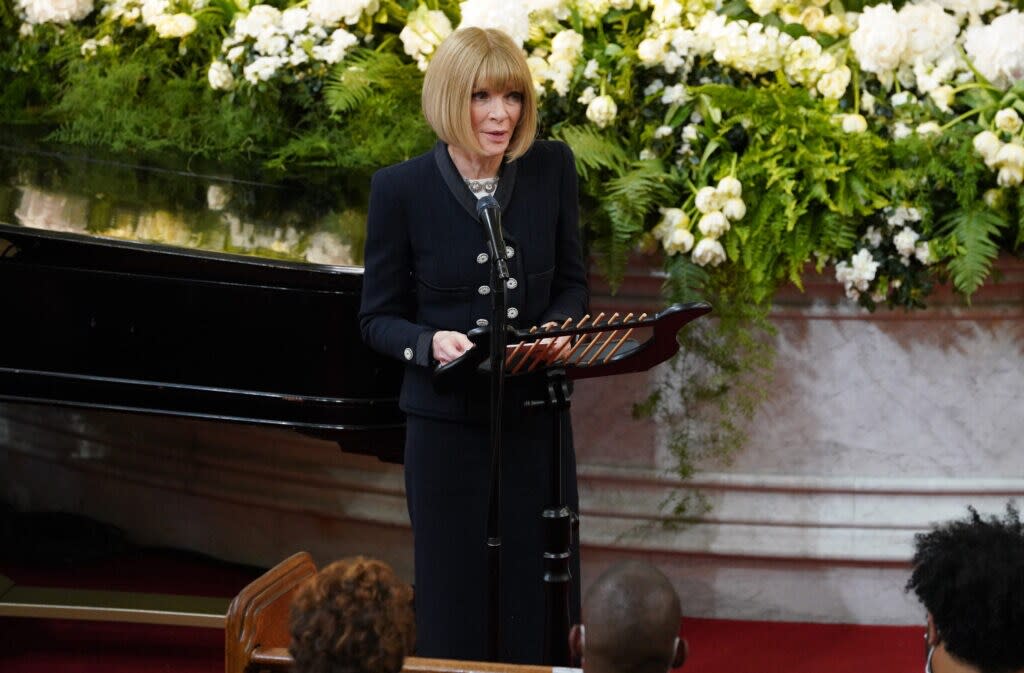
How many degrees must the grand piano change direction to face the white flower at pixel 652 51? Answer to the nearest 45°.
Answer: approximately 135° to its right

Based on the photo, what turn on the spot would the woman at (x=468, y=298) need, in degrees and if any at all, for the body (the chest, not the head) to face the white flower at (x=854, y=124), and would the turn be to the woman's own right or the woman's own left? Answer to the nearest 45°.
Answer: approximately 90° to the woman's own left

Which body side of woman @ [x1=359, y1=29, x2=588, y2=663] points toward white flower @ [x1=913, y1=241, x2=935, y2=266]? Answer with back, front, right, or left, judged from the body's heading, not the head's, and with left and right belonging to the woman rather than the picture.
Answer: left

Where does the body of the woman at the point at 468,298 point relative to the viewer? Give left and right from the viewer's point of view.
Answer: facing the viewer and to the right of the viewer

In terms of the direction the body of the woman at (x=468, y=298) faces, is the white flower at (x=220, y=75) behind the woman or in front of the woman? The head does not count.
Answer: behind

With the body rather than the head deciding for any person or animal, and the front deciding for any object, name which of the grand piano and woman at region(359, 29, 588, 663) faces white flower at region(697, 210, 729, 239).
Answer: the grand piano

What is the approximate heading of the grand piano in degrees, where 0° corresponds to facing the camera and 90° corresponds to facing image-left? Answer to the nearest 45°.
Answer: approximately 270°

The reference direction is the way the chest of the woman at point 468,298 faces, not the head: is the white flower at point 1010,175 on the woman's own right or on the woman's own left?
on the woman's own left

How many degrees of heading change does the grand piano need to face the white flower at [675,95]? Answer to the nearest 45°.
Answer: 0° — it already faces it

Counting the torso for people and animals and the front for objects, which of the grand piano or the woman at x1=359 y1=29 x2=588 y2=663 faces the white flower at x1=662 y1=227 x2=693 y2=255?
the grand piano
